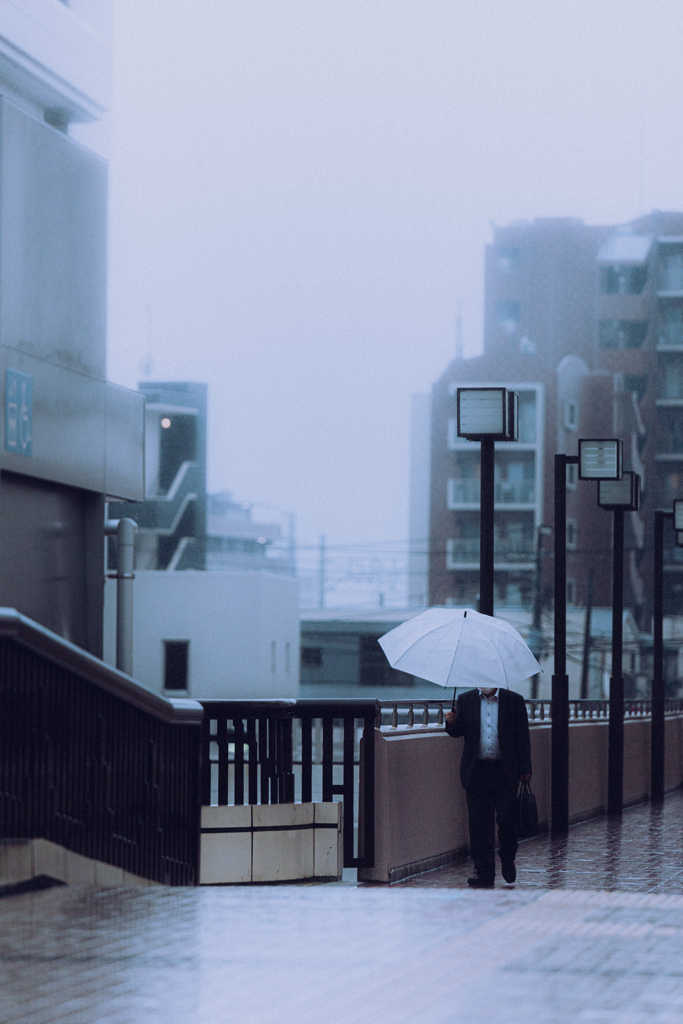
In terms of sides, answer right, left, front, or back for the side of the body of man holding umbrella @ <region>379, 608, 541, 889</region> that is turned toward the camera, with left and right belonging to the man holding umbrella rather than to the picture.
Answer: front

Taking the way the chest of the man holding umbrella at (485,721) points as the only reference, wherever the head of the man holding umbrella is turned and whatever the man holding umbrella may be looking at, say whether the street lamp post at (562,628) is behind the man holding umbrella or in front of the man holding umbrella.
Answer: behind

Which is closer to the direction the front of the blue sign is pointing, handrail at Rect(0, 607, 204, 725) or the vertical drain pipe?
the handrail

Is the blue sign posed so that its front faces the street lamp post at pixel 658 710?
no

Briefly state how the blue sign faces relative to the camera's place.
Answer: facing the viewer and to the right of the viewer

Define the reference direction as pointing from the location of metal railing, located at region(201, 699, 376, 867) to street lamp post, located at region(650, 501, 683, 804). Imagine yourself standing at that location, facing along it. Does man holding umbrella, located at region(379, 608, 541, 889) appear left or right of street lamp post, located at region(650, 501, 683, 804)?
right

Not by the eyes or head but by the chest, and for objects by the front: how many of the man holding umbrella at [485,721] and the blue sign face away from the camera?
0

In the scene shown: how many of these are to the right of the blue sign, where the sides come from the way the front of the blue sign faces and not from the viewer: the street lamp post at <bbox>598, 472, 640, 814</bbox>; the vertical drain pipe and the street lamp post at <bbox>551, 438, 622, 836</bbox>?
0

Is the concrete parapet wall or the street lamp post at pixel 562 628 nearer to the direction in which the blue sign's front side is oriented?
the concrete parapet wall

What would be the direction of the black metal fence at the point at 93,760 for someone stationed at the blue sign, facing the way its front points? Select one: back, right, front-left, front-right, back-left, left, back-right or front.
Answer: front-right
